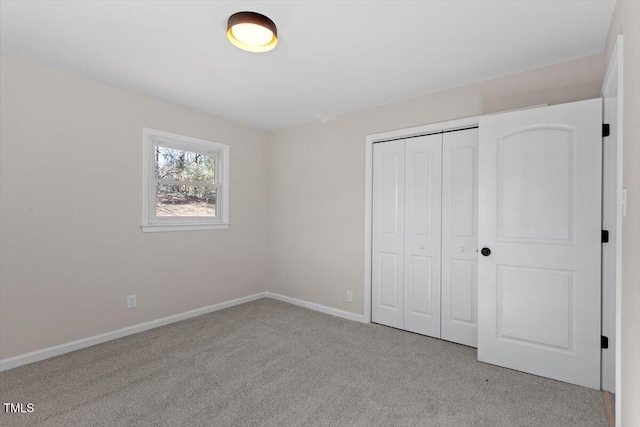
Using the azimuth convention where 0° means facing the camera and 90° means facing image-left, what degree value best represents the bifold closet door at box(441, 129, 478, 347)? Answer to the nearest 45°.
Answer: approximately 45°

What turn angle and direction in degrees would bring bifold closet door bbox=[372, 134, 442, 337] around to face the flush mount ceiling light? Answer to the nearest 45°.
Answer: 0° — it already faces it

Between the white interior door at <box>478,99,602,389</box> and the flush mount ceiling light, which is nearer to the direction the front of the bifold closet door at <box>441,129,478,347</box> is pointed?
the flush mount ceiling light

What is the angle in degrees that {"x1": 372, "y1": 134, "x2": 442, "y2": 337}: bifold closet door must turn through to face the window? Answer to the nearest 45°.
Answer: approximately 45° to its right

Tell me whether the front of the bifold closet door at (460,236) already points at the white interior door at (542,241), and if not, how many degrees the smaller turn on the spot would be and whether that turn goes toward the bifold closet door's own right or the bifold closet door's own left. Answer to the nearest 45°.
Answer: approximately 90° to the bifold closet door's own left

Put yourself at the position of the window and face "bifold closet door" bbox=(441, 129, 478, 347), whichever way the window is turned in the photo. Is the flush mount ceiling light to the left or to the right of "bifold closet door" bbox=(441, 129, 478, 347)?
right

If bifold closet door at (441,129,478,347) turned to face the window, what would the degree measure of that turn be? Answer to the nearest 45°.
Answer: approximately 45° to its right

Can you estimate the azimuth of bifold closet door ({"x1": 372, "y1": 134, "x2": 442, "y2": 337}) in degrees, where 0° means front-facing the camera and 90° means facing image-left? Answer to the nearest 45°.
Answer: approximately 45°
